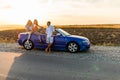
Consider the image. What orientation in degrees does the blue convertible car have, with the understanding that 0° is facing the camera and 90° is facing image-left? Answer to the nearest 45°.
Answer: approximately 270°
